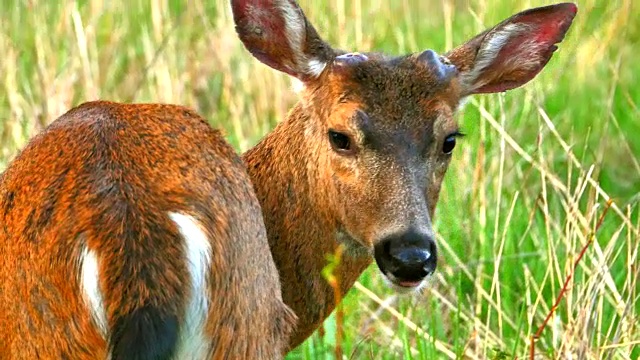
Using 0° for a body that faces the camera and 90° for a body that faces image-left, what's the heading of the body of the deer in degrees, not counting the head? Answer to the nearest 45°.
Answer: approximately 225°
